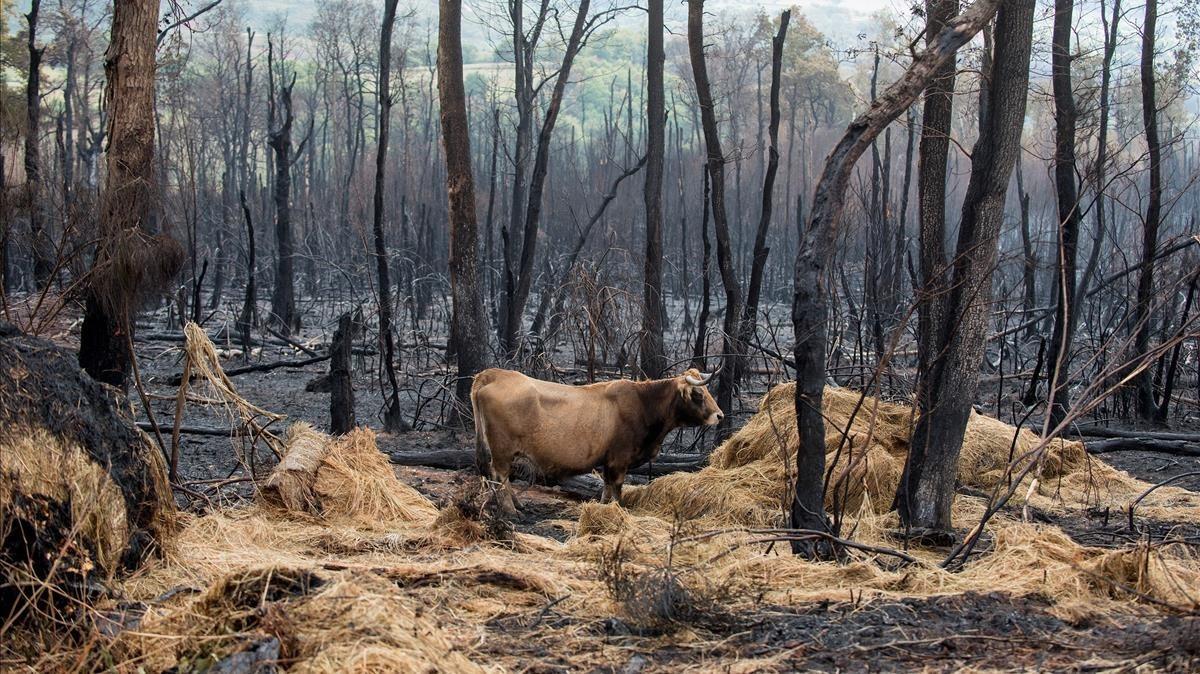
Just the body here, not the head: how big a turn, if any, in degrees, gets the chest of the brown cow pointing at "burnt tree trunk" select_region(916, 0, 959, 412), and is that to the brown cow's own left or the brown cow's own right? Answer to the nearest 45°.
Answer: approximately 45° to the brown cow's own right

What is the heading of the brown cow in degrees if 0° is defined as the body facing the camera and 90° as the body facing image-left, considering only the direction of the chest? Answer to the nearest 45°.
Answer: approximately 270°

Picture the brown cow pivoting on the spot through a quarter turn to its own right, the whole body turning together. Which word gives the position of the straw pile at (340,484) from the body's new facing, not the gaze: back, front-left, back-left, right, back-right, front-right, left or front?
front-right

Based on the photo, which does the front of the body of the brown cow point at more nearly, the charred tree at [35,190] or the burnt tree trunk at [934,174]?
the burnt tree trunk

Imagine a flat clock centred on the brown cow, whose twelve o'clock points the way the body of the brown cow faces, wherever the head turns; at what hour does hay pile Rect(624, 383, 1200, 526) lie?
The hay pile is roughly at 12 o'clock from the brown cow.

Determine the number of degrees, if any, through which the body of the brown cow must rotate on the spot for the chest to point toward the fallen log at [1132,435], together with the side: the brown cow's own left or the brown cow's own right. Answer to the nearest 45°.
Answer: approximately 45° to the brown cow's own left

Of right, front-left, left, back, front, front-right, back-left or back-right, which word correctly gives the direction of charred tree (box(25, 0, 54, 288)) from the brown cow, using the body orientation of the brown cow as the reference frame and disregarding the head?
back-left

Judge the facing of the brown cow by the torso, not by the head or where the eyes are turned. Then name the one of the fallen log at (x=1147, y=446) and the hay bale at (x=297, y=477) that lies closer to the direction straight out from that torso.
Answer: the fallen log

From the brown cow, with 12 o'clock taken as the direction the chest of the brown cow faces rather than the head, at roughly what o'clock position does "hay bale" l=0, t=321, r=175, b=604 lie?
The hay bale is roughly at 4 o'clock from the brown cow.

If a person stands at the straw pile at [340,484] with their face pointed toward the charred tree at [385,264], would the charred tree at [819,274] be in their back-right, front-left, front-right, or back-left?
back-right

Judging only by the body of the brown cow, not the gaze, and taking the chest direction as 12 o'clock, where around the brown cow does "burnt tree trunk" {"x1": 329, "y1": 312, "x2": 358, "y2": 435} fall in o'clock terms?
The burnt tree trunk is roughly at 7 o'clock from the brown cow.

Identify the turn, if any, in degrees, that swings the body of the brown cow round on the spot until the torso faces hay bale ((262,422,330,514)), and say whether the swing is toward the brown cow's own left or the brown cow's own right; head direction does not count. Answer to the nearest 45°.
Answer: approximately 135° to the brown cow's own right

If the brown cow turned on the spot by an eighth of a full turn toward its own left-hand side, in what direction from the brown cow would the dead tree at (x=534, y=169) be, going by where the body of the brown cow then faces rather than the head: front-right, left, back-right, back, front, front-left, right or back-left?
front-left

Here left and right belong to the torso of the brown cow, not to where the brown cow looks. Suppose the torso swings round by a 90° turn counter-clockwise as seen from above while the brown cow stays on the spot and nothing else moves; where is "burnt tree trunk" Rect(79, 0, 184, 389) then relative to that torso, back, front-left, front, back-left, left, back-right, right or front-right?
left
